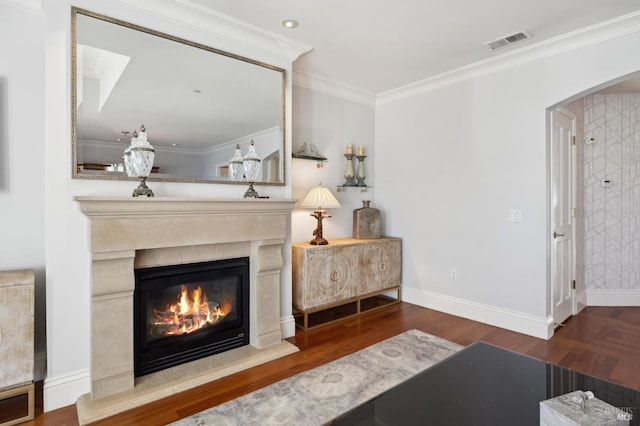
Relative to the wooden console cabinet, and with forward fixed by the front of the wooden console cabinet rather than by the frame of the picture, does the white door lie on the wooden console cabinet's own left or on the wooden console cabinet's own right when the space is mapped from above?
on the wooden console cabinet's own left

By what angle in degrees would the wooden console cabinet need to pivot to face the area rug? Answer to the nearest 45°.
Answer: approximately 45° to its right

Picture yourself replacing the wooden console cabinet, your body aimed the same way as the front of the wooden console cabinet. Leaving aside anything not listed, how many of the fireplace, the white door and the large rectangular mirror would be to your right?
2

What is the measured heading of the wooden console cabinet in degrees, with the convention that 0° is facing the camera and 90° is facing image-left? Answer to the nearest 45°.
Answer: approximately 315°

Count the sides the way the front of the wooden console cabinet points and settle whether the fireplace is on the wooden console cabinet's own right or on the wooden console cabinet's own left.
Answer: on the wooden console cabinet's own right
